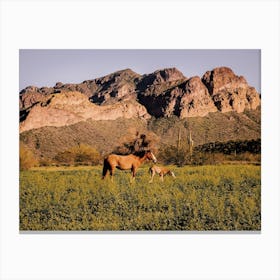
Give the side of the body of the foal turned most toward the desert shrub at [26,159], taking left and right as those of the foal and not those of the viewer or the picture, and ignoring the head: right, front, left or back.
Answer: back

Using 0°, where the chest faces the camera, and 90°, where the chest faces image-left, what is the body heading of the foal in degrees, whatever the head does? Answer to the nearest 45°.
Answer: approximately 270°

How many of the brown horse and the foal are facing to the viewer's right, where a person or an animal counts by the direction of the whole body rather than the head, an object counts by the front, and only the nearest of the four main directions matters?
2

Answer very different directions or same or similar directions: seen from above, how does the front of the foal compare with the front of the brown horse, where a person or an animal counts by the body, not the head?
same or similar directions

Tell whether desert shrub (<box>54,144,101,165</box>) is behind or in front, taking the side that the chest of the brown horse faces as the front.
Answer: behind

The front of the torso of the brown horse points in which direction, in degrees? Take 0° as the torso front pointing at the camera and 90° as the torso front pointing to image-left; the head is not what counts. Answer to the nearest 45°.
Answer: approximately 270°
